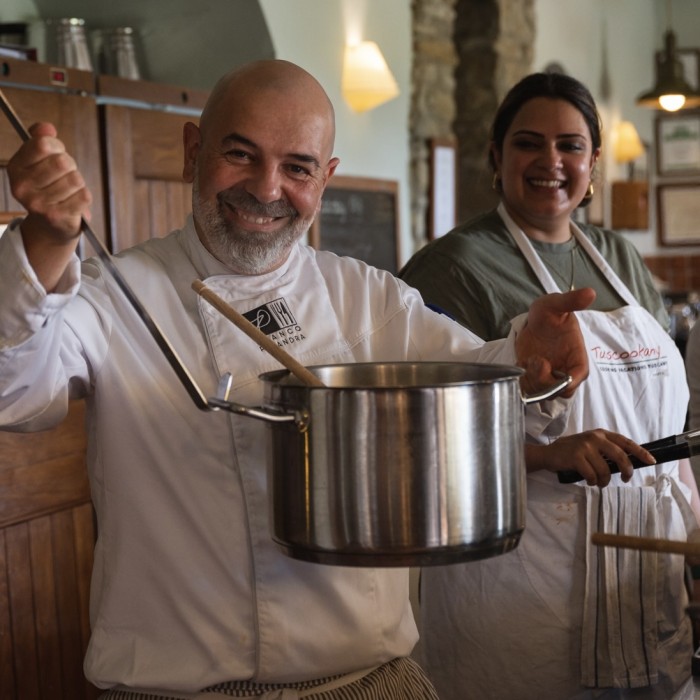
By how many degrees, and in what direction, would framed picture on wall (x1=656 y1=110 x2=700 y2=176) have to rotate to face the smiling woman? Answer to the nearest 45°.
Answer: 0° — it already faces them

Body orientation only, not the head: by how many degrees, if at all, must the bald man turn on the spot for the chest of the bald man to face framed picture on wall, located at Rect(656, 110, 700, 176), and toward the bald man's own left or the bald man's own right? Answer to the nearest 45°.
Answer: approximately 135° to the bald man's own left

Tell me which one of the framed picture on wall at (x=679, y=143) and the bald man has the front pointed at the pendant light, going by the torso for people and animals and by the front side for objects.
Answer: the framed picture on wall

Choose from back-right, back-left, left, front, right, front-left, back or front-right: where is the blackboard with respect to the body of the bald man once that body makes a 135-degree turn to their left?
front-left
